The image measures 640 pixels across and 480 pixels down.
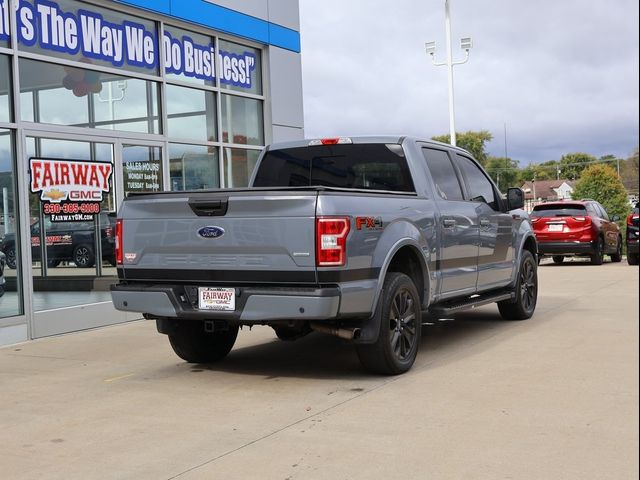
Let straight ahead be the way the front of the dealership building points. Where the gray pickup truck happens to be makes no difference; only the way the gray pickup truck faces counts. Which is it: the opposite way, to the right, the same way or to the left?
to the left

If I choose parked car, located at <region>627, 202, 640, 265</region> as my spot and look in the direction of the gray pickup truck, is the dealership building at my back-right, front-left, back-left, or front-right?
front-right

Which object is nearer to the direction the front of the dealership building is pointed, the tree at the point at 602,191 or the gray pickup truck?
the gray pickup truck

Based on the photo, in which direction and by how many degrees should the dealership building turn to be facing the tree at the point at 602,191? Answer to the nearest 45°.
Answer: approximately 90° to its left

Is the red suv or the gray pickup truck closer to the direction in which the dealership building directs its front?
the gray pickup truck

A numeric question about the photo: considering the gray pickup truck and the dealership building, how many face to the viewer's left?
0

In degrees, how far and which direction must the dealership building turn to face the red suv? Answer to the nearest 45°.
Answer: approximately 90° to its left

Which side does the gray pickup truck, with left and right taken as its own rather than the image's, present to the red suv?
front

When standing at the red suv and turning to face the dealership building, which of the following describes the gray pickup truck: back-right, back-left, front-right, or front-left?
front-left

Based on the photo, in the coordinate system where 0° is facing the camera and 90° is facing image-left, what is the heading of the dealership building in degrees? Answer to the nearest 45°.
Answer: approximately 315°

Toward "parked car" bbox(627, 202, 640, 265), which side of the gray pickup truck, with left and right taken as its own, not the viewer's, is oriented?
front

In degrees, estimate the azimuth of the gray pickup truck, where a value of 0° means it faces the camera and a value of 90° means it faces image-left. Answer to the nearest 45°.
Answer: approximately 225°

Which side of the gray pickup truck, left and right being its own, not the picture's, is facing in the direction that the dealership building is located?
left
